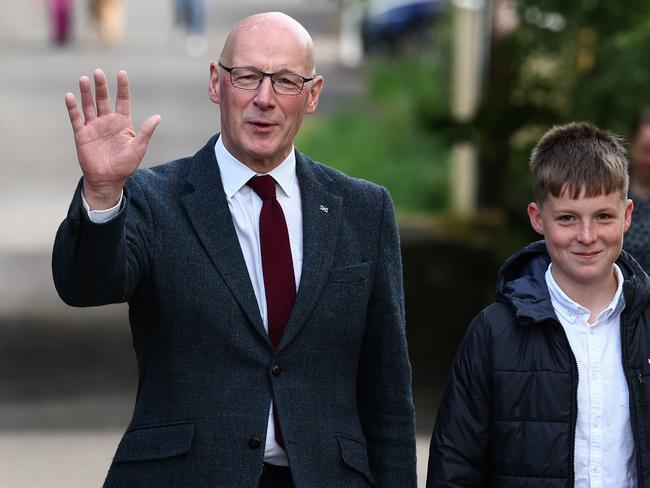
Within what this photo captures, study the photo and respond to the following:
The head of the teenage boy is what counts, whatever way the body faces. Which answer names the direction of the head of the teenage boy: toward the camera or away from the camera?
toward the camera

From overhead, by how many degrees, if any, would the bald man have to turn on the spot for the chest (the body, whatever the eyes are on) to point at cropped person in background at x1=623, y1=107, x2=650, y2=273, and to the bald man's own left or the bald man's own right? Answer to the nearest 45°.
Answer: approximately 135° to the bald man's own left

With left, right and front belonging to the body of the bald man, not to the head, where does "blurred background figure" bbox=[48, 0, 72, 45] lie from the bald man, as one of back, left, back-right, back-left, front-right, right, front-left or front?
back

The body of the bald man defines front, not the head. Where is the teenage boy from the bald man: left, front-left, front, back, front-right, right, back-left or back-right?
left

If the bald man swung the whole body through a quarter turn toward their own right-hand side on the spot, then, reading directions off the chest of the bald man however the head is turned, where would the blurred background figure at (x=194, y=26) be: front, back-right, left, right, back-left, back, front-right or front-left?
right

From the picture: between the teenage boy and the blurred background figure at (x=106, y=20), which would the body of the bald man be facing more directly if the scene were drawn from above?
the teenage boy

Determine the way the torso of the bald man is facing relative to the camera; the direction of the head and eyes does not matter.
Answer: toward the camera
